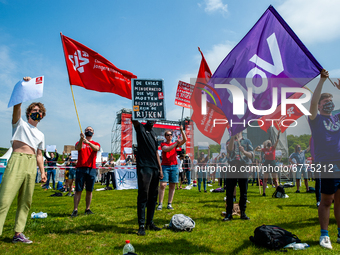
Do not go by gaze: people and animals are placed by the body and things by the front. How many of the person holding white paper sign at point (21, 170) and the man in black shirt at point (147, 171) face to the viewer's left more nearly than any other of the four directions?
0

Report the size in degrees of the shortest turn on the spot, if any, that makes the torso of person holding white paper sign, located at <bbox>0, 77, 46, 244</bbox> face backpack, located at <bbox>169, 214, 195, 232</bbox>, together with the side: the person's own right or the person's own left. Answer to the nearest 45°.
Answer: approximately 45° to the person's own left

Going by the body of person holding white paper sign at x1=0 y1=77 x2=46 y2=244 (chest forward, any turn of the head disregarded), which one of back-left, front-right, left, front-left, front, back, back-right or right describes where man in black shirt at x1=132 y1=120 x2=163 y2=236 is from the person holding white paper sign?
front-left

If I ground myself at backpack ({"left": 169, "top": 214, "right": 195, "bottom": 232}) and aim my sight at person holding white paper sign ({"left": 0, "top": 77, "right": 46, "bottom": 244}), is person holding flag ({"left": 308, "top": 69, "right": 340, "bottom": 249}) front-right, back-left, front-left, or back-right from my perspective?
back-left

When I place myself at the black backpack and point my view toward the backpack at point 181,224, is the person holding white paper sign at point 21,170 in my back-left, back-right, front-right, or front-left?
front-left

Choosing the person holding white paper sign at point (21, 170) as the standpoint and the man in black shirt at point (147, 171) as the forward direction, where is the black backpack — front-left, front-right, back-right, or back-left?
front-right

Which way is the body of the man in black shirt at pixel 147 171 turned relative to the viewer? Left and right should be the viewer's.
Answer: facing the viewer and to the right of the viewer

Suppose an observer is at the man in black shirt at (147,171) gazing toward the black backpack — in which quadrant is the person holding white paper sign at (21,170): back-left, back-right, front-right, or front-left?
back-right

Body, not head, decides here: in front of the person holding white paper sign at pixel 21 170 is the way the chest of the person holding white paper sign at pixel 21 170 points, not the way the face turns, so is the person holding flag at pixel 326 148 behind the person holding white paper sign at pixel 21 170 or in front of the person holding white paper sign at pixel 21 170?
in front

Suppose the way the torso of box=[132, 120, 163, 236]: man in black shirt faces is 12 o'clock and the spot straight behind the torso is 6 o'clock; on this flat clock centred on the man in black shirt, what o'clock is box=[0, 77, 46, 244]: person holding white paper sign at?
The person holding white paper sign is roughly at 4 o'clock from the man in black shirt.
